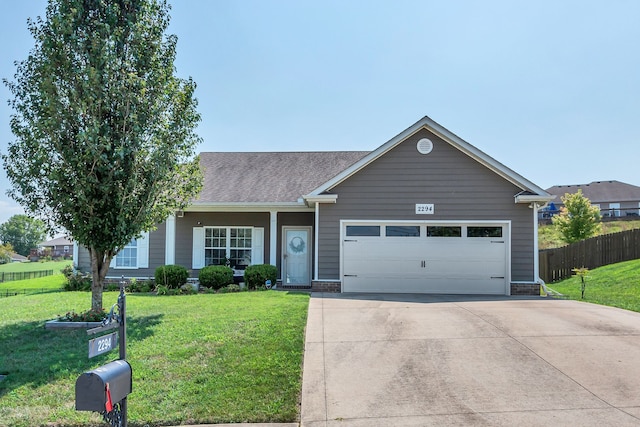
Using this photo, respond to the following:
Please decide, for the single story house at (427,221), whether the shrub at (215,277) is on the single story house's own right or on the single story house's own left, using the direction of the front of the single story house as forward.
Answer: on the single story house's own right

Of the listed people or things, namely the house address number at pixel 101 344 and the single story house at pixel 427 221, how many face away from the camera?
0

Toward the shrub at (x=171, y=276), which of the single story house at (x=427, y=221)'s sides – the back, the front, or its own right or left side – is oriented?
right

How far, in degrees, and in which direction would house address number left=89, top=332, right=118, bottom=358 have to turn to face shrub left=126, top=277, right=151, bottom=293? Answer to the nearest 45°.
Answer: approximately 135° to its left

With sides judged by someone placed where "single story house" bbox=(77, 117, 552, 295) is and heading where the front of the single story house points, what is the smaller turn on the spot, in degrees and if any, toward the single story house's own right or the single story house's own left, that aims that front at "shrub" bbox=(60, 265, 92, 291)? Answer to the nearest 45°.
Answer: approximately 90° to the single story house's own right

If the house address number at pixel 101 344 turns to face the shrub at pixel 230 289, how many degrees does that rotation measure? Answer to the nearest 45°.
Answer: approximately 135° to its left

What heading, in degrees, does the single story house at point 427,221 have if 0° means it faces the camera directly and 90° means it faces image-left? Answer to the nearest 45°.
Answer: approximately 0°

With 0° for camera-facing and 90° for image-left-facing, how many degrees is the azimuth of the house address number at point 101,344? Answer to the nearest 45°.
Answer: approximately 315°

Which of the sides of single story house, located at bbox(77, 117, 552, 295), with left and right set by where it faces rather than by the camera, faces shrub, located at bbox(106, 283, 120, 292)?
right

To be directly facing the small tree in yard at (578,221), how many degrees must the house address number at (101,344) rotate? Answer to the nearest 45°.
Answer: approximately 90° to its left
